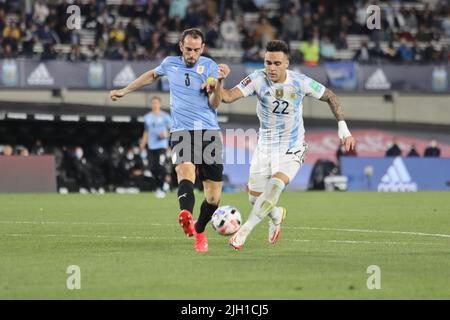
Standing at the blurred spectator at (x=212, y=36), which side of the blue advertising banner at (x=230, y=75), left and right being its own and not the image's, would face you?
back

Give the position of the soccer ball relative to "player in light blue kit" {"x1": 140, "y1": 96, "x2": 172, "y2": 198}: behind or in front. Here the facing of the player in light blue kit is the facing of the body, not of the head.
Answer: in front

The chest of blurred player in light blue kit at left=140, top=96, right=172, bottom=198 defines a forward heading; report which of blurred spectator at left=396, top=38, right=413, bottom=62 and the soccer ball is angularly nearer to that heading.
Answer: the soccer ball

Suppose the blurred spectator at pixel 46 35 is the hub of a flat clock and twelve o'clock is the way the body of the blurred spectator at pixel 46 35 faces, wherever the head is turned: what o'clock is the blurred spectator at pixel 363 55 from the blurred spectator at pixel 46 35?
the blurred spectator at pixel 363 55 is roughly at 9 o'clock from the blurred spectator at pixel 46 35.

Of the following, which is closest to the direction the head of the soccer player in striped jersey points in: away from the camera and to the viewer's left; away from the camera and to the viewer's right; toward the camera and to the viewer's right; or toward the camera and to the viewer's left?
toward the camera and to the viewer's left

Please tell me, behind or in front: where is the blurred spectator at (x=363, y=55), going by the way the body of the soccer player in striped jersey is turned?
behind
